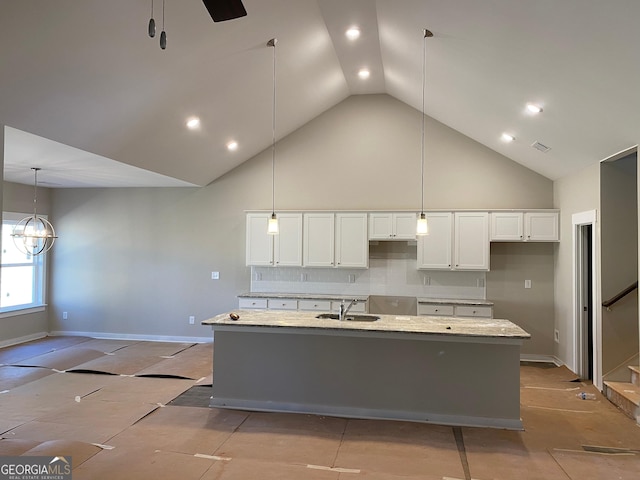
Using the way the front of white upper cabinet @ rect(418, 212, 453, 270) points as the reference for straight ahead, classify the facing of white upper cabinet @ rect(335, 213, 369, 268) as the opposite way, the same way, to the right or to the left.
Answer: the same way

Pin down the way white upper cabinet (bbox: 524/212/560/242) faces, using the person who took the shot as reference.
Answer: facing the viewer

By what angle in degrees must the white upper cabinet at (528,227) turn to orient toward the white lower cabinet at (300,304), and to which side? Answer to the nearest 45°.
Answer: approximately 90° to its right

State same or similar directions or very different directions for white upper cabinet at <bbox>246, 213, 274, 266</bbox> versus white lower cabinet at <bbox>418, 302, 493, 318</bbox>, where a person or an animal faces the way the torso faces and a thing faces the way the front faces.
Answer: same or similar directions

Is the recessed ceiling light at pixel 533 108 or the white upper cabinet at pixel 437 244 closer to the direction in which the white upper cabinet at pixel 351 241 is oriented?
the recessed ceiling light

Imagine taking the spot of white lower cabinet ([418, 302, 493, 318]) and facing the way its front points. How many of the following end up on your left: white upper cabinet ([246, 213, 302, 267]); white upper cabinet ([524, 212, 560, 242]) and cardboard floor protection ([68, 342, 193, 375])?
1

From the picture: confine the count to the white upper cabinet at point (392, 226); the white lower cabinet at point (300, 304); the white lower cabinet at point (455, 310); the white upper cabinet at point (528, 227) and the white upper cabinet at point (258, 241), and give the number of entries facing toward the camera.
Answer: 5

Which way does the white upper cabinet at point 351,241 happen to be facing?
toward the camera

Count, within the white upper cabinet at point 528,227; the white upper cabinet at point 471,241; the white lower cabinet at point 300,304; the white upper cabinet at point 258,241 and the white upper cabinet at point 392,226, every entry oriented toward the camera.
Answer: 5

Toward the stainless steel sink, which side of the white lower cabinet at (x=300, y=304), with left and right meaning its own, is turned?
front

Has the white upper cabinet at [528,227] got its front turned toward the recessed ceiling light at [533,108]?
yes

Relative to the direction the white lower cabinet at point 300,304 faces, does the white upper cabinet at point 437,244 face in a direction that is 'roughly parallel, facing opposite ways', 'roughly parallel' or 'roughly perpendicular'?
roughly parallel

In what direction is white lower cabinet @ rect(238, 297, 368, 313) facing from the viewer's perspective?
toward the camera

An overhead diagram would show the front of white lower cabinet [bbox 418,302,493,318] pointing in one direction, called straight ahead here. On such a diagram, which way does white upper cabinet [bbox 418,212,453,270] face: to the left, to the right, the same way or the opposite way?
the same way
